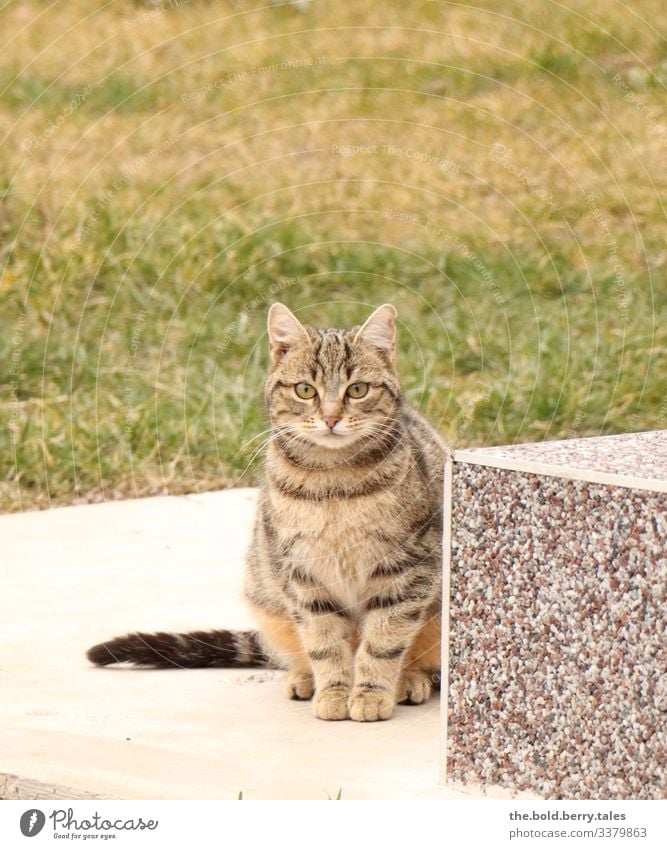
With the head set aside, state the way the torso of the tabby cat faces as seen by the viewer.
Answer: toward the camera
